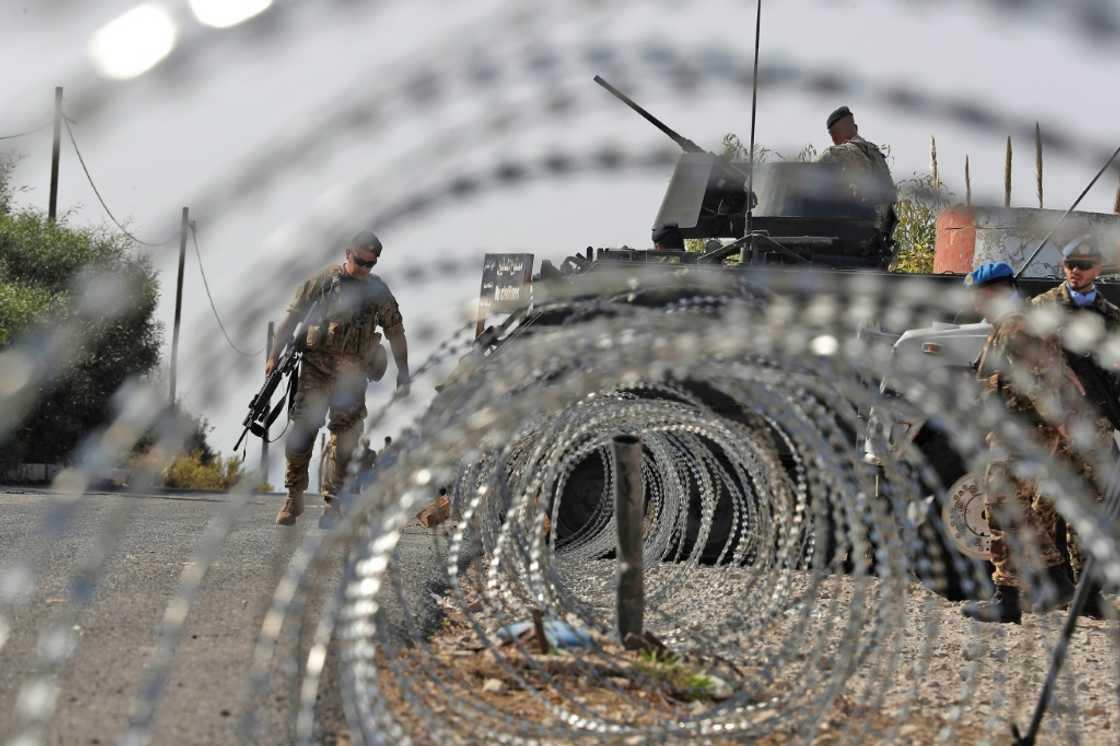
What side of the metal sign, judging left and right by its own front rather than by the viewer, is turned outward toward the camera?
front

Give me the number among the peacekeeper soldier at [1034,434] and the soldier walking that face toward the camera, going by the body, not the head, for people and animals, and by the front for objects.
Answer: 1

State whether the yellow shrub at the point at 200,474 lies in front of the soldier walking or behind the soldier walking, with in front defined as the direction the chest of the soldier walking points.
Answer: behind

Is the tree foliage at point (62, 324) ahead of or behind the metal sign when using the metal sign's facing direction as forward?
behind

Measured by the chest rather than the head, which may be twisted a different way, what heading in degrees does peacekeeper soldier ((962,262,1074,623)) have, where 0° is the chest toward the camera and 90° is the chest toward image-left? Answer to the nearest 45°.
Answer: approximately 90°

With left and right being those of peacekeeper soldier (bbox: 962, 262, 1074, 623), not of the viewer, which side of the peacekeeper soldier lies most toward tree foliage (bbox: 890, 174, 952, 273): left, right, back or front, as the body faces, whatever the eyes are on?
right

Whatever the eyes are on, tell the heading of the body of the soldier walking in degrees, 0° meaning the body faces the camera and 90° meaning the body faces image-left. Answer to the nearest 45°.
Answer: approximately 0°

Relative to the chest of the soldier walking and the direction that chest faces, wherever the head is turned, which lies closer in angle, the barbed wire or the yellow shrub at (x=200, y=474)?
the barbed wire

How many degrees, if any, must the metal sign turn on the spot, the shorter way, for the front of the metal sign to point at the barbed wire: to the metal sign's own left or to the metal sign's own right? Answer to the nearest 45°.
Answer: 0° — it already faces it

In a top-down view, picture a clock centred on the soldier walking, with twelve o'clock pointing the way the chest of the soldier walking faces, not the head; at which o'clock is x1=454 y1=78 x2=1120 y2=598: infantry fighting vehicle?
The infantry fighting vehicle is roughly at 9 o'clock from the soldier walking.

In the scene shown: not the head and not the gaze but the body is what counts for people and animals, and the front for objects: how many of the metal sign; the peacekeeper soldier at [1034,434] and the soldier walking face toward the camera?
2

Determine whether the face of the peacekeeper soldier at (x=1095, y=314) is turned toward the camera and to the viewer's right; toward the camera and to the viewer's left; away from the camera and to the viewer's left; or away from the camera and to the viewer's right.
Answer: toward the camera and to the viewer's left

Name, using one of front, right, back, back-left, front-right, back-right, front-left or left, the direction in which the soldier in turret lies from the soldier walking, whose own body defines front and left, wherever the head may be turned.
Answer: left
